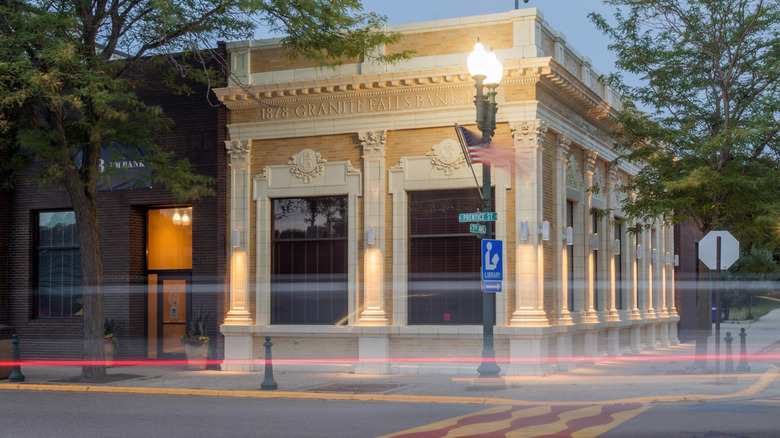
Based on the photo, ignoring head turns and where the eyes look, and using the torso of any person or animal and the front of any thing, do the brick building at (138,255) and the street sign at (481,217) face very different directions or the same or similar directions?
same or similar directions

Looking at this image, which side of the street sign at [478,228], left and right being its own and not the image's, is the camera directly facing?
front

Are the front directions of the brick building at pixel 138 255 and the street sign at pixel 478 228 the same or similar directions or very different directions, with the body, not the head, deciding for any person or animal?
same or similar directions

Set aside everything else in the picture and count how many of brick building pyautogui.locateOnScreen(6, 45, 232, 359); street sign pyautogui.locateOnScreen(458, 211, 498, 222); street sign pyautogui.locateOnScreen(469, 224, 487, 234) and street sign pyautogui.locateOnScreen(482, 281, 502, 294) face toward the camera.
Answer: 4

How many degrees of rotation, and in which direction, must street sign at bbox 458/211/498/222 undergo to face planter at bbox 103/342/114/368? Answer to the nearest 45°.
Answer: approximately 135° to its right

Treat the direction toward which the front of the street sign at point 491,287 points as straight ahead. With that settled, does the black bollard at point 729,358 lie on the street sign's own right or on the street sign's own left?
on the street sign's own left

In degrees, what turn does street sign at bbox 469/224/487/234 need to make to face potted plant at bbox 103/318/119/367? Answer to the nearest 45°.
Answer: approximately 135° to its right

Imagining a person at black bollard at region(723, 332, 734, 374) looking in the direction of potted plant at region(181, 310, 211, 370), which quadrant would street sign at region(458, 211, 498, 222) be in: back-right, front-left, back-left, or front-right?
front-left

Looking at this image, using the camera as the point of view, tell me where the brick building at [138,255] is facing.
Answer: facing the viewer

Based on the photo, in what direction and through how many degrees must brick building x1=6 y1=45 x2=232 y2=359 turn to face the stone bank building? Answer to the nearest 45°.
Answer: approximately 45° to its left
